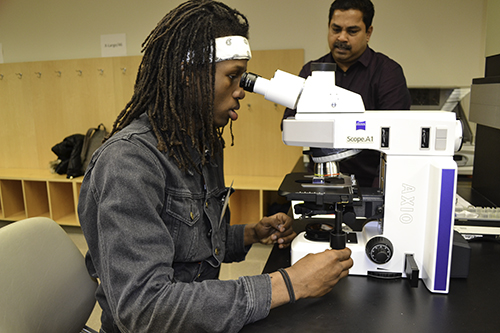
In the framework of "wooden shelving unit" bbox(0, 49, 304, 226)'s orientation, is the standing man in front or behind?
in front

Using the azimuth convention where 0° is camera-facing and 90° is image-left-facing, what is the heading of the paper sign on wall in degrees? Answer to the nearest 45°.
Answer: approximately 0°

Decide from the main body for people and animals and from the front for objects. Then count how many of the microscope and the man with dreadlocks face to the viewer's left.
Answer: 1

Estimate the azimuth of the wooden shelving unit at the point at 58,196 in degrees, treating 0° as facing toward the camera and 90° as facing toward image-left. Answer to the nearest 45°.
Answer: approximately 0°

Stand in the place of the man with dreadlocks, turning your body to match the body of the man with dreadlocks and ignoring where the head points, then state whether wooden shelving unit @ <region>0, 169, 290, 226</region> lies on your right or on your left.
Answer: on your left

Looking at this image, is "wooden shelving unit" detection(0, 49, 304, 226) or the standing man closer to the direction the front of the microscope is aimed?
the wooden shelving unit

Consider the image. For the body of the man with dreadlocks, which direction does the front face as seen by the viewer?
to the viewer's right

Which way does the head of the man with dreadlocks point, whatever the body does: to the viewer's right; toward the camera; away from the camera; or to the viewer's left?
to the viewer's right

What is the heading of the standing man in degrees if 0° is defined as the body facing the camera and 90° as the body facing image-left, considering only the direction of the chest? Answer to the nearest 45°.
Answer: approximately 45°

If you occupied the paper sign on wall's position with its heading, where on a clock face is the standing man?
The standing man is roughly at 11 o'clock from the paper sign on wall.
